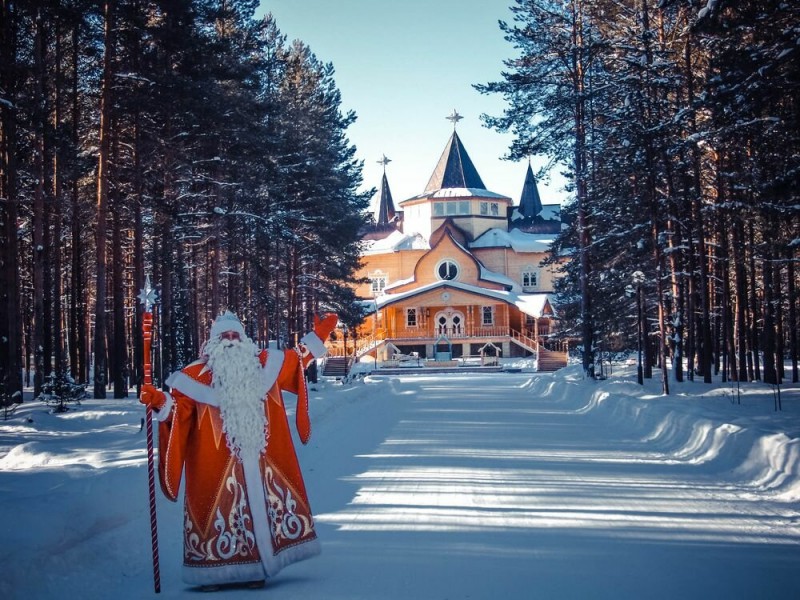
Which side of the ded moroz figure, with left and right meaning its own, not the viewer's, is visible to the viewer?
front
